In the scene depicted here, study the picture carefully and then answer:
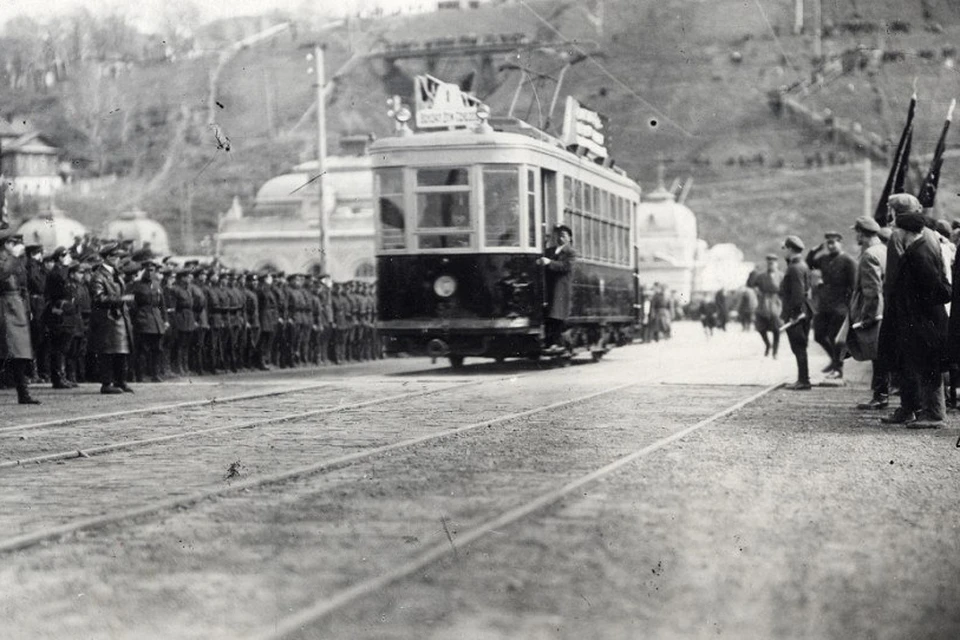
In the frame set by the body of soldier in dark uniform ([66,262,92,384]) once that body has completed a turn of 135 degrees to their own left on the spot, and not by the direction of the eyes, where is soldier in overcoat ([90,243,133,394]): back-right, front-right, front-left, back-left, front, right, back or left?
back

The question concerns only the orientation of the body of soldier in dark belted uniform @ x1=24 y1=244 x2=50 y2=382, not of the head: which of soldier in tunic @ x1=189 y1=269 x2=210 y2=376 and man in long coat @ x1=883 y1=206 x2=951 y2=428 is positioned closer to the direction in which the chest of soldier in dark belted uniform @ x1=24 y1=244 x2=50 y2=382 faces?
the man in long coat

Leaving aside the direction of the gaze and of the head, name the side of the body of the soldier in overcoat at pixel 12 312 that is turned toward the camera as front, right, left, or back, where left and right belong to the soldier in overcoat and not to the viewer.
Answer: right

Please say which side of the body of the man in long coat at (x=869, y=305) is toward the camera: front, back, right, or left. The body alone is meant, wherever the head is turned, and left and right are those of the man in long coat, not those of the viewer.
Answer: left

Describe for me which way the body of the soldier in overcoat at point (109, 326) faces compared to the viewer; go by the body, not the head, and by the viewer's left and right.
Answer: facing the viewer and to the right of the viewer

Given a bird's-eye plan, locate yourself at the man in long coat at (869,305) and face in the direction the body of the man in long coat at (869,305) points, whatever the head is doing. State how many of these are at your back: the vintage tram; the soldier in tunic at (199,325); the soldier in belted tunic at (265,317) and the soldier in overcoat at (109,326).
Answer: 0

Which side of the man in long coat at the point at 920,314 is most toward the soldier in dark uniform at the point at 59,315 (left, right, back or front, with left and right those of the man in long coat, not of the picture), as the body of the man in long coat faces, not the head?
front

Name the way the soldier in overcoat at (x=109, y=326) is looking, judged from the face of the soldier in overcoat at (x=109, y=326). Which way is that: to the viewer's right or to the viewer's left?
to the viewer's right

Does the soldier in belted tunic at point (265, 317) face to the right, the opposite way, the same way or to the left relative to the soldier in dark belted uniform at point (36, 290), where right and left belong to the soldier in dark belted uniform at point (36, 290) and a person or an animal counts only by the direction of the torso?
the same way

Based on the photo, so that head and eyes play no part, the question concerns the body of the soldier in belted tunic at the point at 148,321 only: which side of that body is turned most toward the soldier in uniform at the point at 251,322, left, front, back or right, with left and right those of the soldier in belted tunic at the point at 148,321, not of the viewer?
left

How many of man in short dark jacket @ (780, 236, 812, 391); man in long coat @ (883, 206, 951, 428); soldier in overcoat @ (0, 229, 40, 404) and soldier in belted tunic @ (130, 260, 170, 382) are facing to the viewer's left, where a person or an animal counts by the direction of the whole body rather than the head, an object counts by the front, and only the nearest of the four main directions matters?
2

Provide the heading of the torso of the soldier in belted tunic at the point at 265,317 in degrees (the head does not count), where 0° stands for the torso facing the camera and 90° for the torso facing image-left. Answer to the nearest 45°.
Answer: approximately 315°

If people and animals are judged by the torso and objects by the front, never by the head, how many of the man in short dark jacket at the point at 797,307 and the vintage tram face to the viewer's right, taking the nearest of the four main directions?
0

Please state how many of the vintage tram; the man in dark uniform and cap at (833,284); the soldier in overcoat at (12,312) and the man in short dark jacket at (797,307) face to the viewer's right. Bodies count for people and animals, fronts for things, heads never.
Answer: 1
